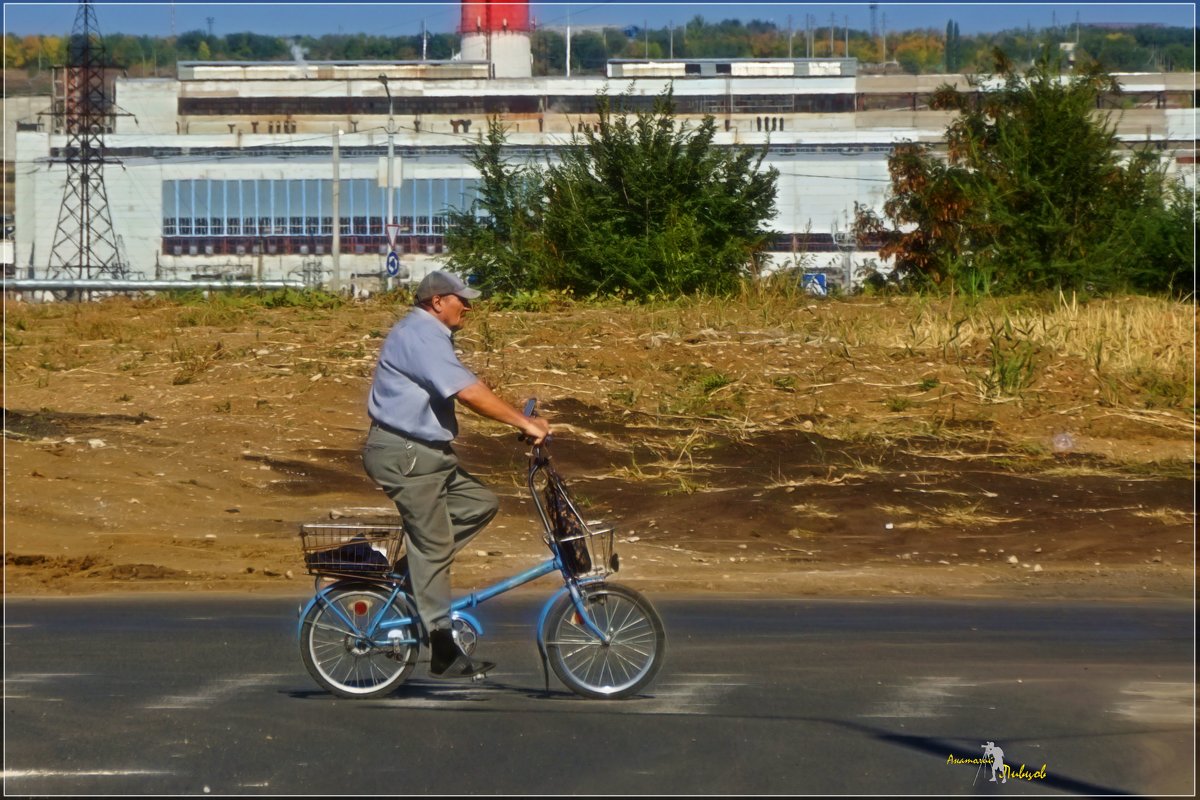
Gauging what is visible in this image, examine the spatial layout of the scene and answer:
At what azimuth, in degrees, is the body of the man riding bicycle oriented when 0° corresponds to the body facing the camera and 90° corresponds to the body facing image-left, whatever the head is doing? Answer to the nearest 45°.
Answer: approximately 270°

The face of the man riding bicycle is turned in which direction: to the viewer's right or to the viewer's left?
to the viewer's right

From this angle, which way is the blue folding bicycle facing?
to the viewer's right
